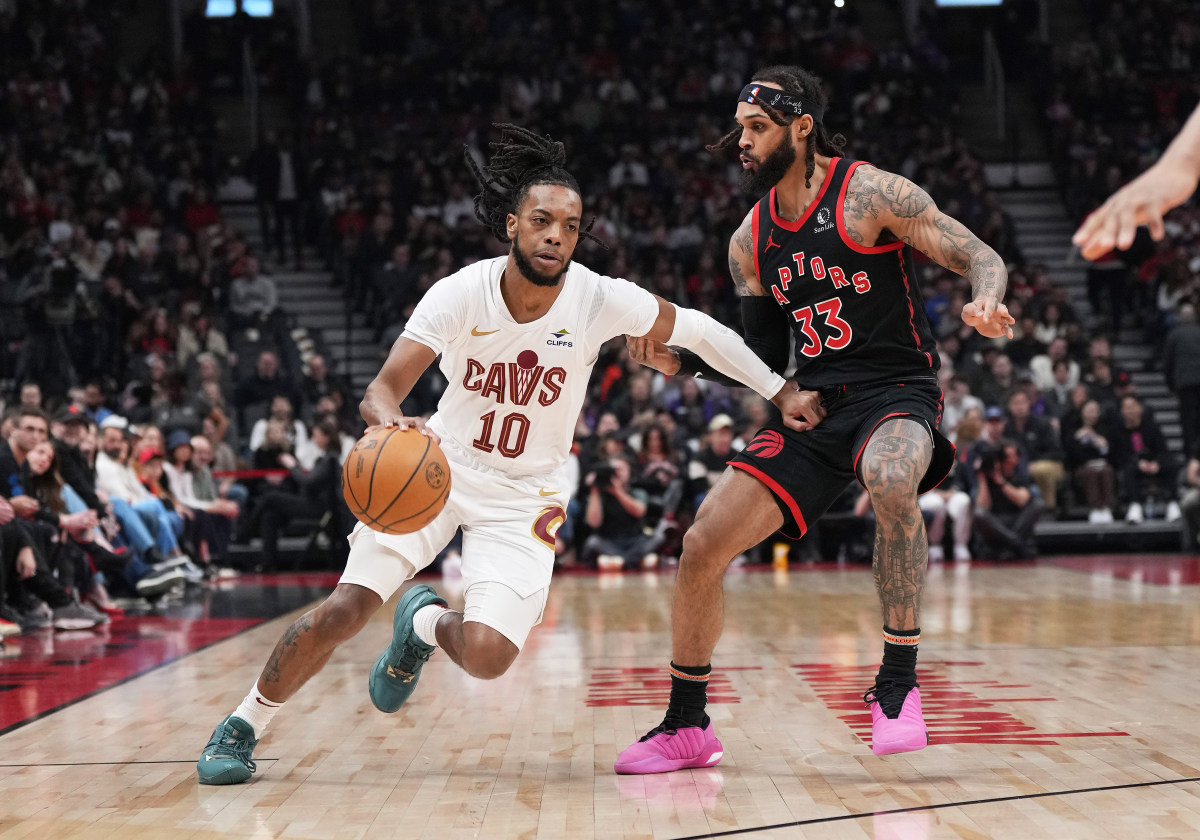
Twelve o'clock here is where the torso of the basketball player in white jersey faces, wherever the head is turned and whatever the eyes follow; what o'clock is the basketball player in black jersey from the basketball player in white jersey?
The basketball player in black jersey is roughly at 9 o'clock from the basketball player in white jersey.

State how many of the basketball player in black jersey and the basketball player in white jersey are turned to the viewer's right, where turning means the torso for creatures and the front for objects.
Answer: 0

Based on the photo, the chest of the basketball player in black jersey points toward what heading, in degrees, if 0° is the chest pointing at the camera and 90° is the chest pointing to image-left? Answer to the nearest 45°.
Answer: approximately 45°

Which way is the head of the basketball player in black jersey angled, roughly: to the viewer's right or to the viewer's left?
to the viewer's left

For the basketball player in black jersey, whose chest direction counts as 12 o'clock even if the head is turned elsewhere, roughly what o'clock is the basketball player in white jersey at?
The basketball player in white jersey is roughly at 1 o'clock from the basketball player in black jersey.

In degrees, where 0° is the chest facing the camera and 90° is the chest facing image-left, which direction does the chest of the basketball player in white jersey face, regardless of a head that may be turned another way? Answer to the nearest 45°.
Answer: approximately 0°
